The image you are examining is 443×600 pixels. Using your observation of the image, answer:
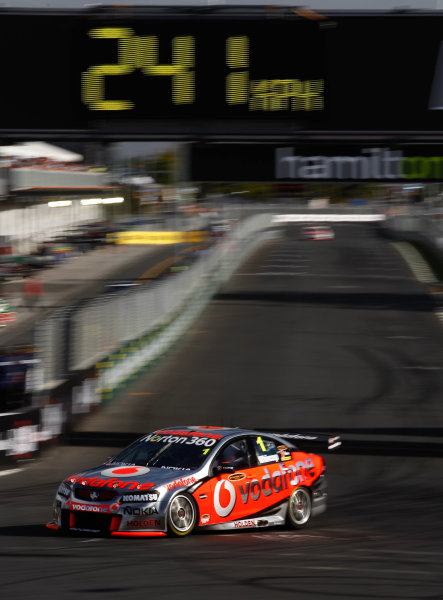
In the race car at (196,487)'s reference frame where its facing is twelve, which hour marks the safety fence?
The safety fence is roughly at 4 o'clock from the race car.

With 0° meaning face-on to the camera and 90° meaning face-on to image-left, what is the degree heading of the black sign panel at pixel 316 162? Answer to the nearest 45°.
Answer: approximately 0°

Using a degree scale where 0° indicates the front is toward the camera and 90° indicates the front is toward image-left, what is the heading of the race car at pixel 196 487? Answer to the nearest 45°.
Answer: approximately 45°

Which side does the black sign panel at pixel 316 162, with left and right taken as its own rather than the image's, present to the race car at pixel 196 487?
front

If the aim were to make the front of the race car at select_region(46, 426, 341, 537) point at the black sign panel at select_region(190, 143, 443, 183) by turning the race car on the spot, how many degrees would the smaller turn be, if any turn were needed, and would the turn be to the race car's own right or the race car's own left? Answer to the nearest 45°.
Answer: approximately 180°

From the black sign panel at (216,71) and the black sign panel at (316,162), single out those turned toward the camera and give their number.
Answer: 2

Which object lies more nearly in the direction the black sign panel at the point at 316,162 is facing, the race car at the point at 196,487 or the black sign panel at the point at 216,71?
the race car
